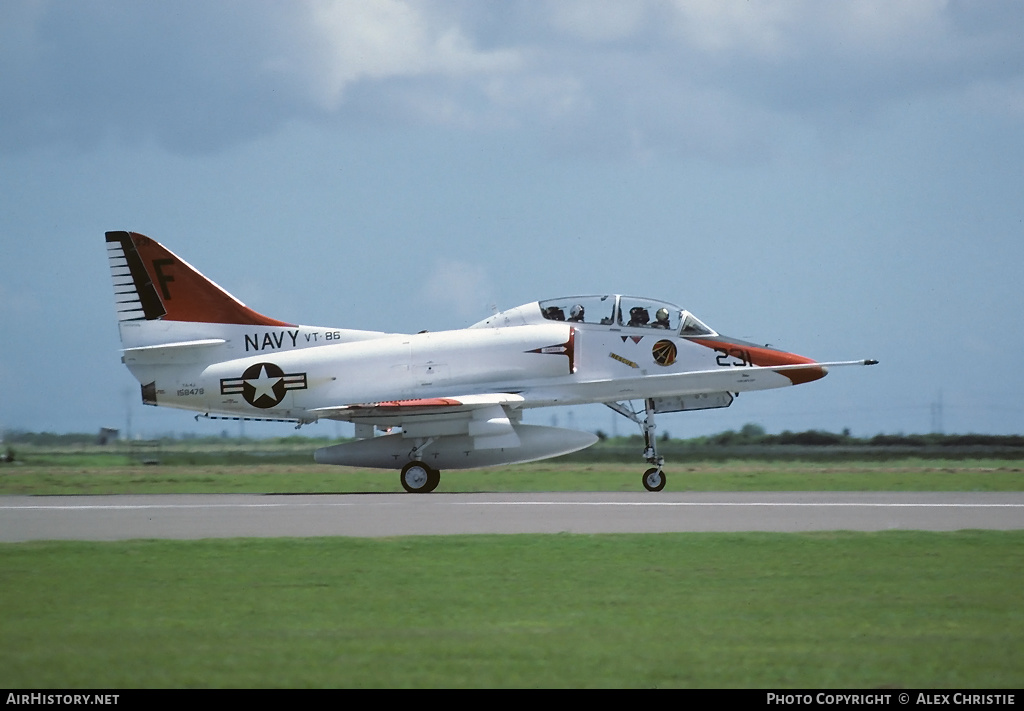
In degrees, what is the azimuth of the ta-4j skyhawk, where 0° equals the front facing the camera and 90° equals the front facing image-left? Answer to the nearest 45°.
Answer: approximately 270°
